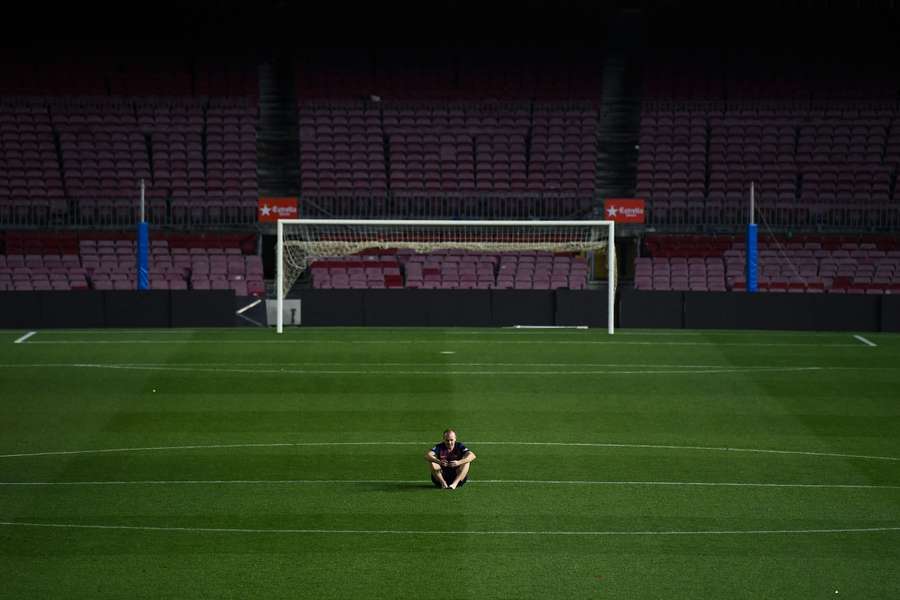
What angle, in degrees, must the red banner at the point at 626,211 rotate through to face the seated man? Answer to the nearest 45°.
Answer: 0° — it already faces them

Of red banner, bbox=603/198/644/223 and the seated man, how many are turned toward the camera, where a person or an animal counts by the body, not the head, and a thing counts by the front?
2

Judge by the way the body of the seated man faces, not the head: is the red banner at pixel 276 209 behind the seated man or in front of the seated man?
behind

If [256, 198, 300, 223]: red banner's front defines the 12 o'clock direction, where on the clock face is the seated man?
The seated man is roughly at 12 o'clock from the red banner.

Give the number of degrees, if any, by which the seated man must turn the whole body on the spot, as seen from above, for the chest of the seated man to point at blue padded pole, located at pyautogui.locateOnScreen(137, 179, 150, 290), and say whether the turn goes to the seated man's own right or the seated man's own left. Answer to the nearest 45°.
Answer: approximately 135° to the seated man's own right

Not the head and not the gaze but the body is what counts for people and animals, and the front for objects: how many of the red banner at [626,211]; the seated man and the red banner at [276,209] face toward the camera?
3

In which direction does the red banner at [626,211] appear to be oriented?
toward the camera

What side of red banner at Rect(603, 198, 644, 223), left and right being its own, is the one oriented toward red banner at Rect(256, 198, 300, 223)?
right

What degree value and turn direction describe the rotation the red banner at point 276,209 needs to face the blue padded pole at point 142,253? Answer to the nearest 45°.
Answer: approximately 45° to its right

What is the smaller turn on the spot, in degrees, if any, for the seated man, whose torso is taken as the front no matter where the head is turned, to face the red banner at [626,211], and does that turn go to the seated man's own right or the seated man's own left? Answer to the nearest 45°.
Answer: approximately 180°

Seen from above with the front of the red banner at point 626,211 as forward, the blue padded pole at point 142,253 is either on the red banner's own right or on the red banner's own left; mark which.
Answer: on the red banner's own right
